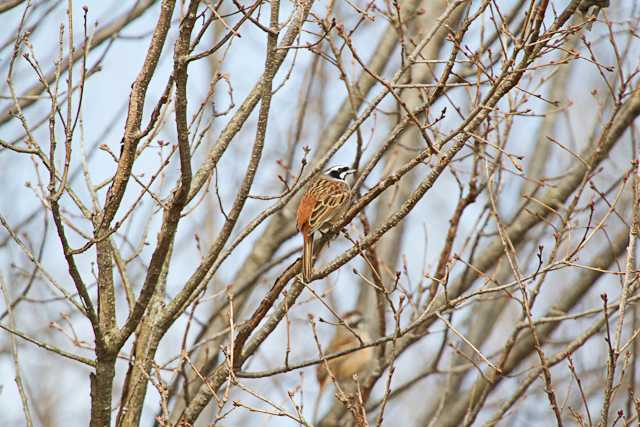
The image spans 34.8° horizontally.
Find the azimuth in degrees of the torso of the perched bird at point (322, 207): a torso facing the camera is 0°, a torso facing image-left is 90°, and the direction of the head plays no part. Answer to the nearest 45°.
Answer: approximately 225°

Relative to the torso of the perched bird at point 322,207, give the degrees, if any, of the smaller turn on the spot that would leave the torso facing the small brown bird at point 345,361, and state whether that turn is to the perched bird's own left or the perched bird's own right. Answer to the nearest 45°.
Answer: approximately 45° to the perched bird's own left
